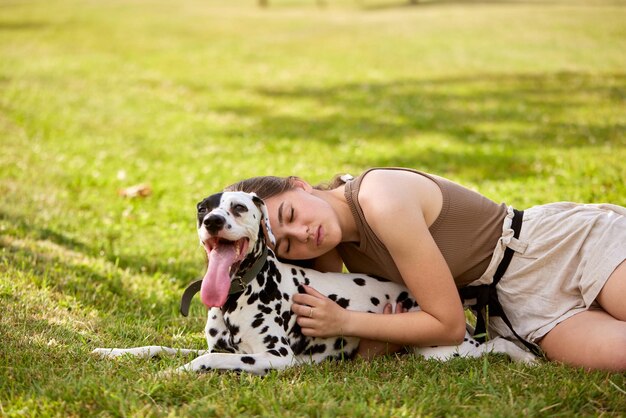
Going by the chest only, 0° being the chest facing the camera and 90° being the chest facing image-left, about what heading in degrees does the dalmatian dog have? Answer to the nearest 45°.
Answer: approximately 45°

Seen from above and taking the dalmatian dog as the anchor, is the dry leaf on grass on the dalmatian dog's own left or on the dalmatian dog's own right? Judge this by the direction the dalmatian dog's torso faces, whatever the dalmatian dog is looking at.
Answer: on the dalmatian dog's own right
